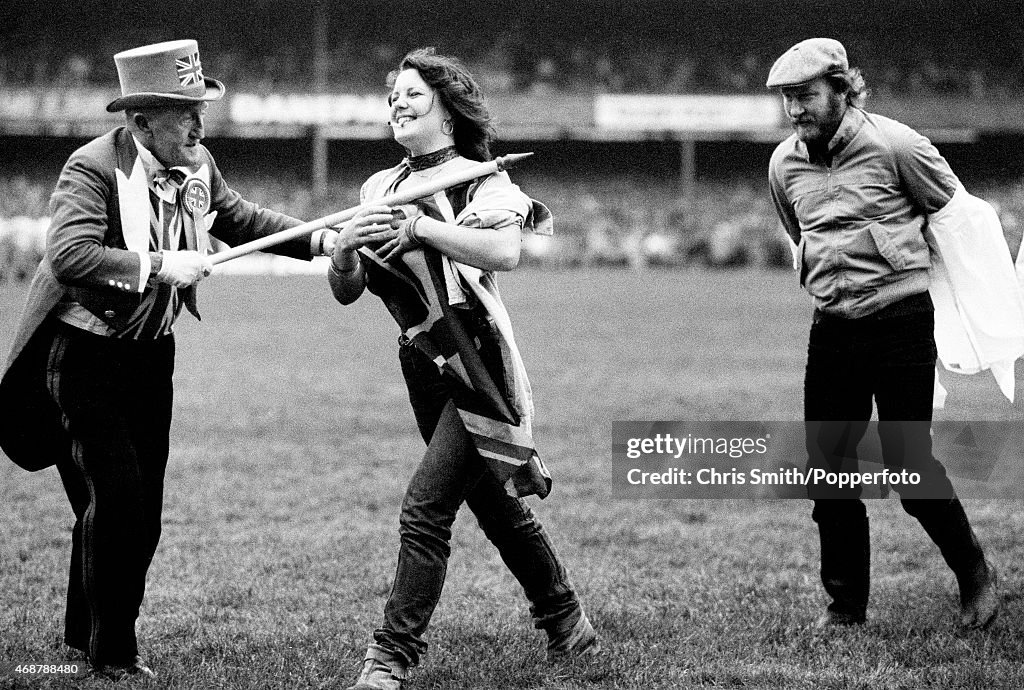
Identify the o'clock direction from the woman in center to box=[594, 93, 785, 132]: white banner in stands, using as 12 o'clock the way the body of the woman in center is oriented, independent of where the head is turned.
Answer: The white banner in stands is roughly at 5 o'clock from the woman in center.

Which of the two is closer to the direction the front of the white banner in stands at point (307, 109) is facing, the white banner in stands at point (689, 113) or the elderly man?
the elderly man

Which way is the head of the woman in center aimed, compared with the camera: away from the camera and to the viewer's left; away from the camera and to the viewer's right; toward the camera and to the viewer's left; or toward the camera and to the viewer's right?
toward the camera and to the viewer's left

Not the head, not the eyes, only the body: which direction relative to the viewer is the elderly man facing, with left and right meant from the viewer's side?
facing the viewer and to the right of the viewer

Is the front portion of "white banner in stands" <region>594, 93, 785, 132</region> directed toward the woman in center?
yes

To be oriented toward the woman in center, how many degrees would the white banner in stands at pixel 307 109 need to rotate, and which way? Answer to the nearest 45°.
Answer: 0° — it already faces them

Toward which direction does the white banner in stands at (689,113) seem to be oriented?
toward the camera

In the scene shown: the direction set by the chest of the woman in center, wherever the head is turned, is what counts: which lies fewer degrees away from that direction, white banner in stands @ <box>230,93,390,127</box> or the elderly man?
the elderly man

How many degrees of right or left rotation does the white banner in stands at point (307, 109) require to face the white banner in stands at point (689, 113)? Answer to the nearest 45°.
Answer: approximately 90° to its left

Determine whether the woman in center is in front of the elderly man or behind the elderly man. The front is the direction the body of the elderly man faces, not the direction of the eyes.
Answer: in front

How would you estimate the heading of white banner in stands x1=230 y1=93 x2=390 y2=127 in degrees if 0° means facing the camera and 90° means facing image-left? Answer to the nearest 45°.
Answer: approximately 0°

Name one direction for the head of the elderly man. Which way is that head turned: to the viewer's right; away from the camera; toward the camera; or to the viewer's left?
to the viewer's right

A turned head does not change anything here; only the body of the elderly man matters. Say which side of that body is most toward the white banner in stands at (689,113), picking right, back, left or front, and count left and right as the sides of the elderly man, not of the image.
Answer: left
